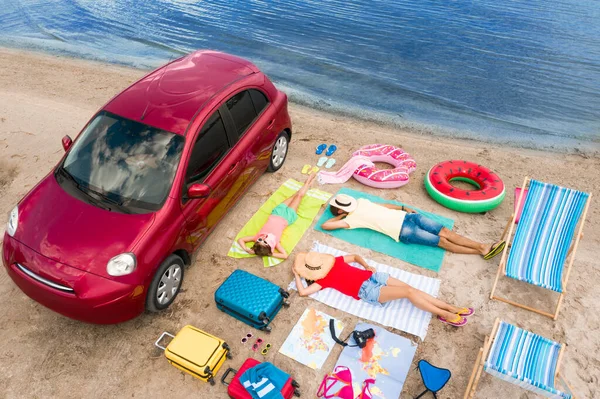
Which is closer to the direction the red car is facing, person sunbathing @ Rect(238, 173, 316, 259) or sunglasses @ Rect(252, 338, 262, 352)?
the sunglasses

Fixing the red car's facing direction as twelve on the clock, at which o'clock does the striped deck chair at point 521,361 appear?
The striped deck chair is roughly at 9 o'clock from the red car.

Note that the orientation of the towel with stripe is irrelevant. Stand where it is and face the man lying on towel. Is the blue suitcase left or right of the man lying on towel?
left

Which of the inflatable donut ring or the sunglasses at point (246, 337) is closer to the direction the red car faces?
the sunglasses

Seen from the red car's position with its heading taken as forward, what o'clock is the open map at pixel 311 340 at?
The open map is roughly at 9 o'clock from the red car.

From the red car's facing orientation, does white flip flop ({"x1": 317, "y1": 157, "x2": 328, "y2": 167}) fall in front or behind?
behind

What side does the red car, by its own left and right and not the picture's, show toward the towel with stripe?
left

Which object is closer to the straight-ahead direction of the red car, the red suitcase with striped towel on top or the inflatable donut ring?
the red suitcase with striped towel on top

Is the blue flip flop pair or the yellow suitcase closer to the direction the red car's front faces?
the yellow suitcase

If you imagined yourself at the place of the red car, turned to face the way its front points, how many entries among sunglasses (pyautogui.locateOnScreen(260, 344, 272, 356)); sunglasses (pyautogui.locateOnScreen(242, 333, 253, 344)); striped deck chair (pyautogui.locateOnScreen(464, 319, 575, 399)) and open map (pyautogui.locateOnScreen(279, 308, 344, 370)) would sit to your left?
4

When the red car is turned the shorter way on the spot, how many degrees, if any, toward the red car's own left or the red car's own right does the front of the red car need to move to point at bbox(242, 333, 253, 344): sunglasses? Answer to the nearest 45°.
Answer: approximately 90° to the red car's own left

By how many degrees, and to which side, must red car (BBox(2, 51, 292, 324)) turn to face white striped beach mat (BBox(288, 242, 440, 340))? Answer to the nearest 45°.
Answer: approximately 90° to its left

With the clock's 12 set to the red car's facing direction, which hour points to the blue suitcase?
The blue suitcase is roughly at 9 o'clock from the red car.

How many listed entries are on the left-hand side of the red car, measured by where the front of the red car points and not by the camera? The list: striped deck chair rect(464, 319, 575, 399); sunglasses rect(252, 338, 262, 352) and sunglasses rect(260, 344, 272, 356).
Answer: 3

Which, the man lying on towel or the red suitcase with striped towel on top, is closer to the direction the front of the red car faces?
the red suitcase with striped towel on top

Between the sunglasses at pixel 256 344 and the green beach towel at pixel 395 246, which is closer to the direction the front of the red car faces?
the sunglasses
